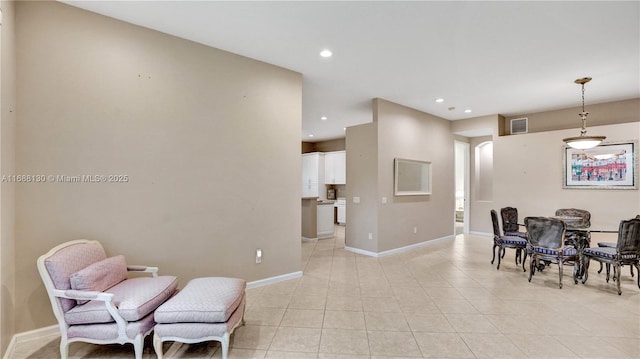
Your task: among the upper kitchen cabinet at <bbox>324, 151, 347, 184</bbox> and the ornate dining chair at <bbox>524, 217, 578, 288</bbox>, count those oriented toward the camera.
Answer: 1

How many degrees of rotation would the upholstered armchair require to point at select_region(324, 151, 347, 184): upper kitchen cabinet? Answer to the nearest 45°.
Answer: approximately 90° to its left

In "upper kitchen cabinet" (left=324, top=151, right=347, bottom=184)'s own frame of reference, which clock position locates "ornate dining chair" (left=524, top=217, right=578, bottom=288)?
The ornate dining chair is roughly at 11 o'clock from the upper kitchen cabinet.

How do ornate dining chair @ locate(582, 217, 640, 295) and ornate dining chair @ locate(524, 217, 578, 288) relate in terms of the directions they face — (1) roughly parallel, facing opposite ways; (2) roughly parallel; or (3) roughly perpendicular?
roughly perpendicular

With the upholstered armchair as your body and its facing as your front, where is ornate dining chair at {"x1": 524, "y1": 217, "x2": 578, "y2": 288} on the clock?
The ornate dining chair is roughly at 11 o'clock from the upholstered armchair.

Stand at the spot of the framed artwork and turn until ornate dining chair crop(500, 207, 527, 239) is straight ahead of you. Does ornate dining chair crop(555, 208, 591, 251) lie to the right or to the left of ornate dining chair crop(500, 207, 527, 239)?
left

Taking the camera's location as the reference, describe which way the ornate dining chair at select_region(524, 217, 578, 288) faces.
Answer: facing away from the viewer and to the right of the viewer

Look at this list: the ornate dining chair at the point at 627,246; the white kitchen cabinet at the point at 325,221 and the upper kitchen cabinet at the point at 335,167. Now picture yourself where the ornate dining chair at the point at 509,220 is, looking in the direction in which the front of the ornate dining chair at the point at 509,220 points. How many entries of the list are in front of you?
1
